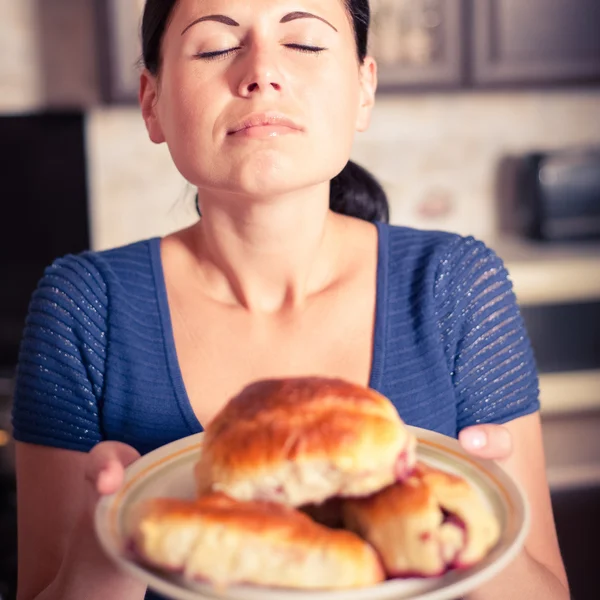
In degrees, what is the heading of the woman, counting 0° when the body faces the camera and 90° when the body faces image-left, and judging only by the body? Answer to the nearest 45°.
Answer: approximately 0°
